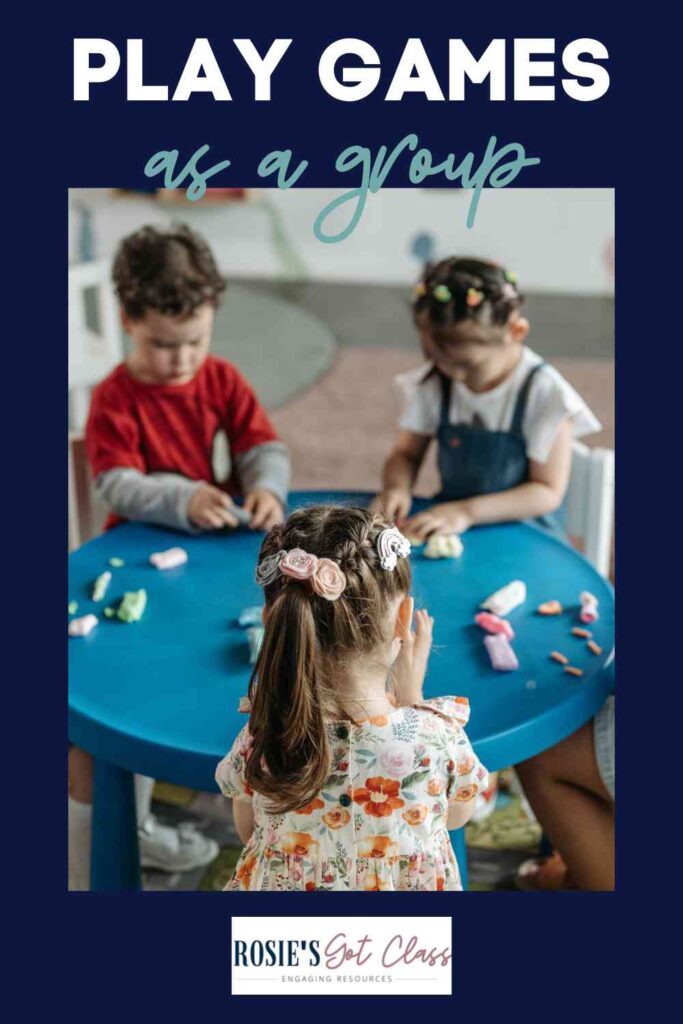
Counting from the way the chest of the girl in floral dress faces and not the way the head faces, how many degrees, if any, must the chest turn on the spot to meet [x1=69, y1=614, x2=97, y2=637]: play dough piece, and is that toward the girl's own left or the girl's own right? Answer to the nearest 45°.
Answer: approximately 45° to the girl's own left

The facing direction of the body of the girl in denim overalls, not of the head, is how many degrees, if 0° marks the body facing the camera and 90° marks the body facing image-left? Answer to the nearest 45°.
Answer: approximately 45°

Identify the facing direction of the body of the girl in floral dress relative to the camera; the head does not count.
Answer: away from the camera

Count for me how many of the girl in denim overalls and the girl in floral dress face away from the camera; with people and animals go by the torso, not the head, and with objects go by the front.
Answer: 1

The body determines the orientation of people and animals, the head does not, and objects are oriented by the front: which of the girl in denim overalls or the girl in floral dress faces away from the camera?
the girl in floral dress

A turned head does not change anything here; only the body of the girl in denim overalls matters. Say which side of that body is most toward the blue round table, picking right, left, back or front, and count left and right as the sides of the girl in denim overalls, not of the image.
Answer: front

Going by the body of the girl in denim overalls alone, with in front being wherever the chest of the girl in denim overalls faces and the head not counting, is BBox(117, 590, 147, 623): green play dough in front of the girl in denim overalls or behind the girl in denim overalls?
in front

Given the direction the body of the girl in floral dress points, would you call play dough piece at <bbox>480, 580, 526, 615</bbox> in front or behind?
in front
